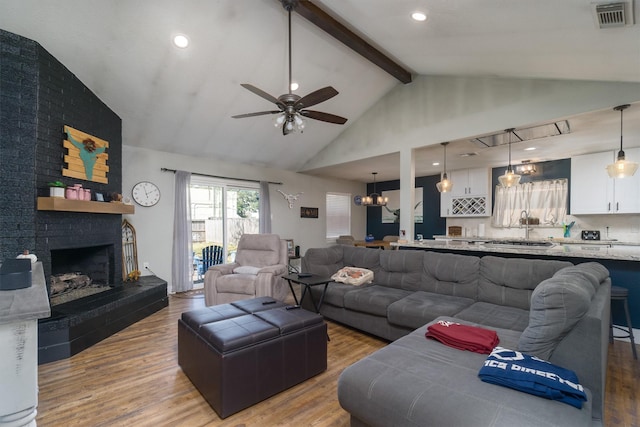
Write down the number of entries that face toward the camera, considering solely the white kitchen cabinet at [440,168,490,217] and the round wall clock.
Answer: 2

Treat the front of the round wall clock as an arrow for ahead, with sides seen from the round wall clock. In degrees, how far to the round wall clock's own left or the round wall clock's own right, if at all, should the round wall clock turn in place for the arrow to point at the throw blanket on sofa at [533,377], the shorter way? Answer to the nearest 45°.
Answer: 0° — it already faces it

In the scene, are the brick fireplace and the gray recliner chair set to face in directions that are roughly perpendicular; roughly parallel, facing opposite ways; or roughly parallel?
roughly perpendicular

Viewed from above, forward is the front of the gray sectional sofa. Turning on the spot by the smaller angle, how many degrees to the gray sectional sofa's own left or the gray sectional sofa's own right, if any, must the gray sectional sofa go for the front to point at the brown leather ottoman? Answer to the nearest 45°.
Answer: approximately 45° to the gray sectional sofa's own right

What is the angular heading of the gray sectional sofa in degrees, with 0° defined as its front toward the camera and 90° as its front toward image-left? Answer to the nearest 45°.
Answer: approximately 45°

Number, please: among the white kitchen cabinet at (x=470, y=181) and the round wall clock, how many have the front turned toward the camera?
2

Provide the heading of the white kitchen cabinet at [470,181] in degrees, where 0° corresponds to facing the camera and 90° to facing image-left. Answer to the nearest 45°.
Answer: approximately 0°
